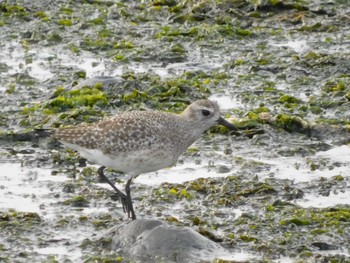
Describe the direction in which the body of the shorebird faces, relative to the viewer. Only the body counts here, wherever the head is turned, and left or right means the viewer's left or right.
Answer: facing to the right of the viewer
